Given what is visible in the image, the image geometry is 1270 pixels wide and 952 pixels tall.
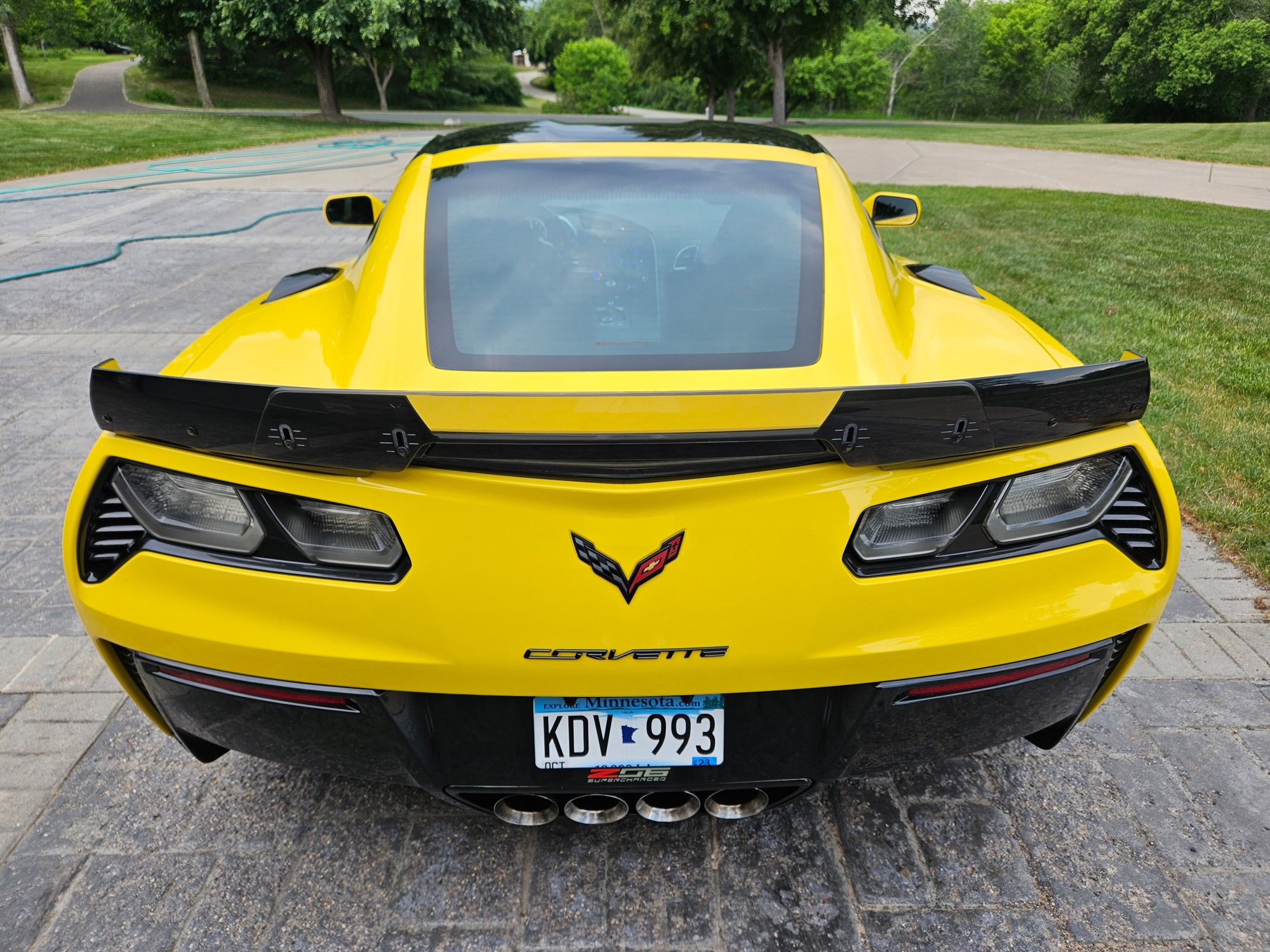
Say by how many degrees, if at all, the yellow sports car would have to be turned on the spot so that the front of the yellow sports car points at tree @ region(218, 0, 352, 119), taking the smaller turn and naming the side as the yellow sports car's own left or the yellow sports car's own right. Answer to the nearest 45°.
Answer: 0° — it already faces it

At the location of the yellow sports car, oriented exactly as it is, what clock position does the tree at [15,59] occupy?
The tree is roughly at 11 o'clock from the yellow sports car.

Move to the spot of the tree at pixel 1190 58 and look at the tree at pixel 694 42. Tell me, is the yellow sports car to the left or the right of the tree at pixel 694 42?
left

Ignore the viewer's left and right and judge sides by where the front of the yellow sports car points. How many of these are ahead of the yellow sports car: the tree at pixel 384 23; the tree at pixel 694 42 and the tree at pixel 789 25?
3

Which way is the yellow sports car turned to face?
away from the camera

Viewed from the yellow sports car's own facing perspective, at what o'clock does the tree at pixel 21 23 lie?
The tree is roughly at 11 o'clock from the yellow sports car.

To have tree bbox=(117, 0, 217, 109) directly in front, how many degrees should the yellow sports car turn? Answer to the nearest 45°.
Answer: approximately 45° to its left
